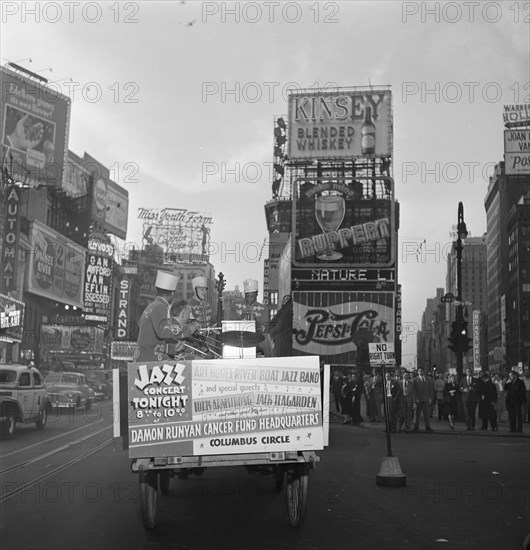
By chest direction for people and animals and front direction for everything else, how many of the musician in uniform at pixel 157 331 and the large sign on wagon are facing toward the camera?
1

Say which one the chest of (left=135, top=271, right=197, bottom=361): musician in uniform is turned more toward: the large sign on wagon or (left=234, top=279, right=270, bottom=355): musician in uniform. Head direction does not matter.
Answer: the musician in uniform

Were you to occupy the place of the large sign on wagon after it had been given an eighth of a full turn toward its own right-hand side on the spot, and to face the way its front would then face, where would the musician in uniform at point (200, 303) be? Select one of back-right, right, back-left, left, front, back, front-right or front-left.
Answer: back-right

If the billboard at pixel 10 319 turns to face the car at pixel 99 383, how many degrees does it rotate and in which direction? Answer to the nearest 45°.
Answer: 0° — it already faces it

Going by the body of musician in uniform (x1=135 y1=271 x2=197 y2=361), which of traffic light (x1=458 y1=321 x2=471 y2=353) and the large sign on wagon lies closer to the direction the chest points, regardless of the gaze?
the traffic light

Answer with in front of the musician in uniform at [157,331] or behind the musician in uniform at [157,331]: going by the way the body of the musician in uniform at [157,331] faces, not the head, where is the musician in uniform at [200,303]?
in front

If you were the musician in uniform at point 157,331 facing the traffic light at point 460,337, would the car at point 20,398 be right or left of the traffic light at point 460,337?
left

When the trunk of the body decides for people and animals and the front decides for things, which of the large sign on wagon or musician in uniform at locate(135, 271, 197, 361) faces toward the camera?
the large sign on wagon

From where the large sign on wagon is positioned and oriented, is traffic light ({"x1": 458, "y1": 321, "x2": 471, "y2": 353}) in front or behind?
behind

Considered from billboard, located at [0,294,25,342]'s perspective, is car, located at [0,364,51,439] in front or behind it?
in front

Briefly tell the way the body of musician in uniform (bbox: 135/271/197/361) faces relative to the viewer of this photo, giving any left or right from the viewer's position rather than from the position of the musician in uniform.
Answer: facing away from the viewer and to the right of the viewer

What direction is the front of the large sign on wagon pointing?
toward the camera

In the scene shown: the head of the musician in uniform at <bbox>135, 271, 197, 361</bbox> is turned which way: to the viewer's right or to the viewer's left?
to the viewer's right
